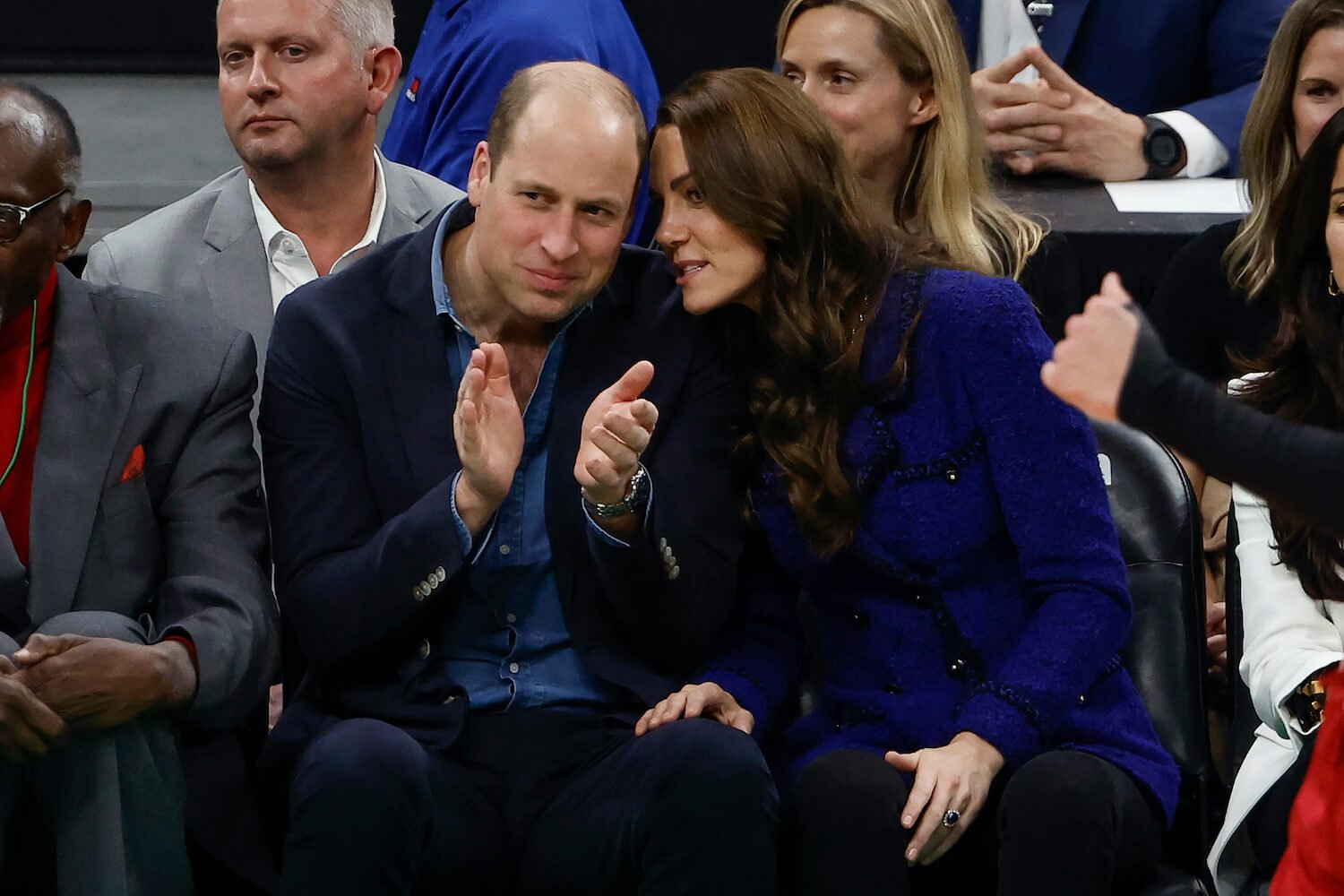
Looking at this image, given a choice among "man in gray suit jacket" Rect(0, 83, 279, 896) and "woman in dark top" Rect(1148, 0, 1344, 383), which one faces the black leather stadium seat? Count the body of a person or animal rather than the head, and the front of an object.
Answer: the woman in dark top

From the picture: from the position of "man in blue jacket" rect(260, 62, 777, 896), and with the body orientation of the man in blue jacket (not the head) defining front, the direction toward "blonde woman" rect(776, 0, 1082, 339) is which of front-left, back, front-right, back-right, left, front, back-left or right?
back-left

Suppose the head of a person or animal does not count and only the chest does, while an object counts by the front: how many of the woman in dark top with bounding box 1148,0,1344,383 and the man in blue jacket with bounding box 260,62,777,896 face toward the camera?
2

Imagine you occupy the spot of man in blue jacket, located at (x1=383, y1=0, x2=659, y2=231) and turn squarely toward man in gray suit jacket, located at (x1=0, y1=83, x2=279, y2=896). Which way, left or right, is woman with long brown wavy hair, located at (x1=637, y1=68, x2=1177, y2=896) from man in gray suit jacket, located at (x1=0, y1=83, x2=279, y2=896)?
left

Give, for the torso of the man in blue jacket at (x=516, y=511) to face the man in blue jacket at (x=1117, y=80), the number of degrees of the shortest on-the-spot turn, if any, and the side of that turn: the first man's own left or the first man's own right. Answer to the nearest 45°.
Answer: approximately 135° to the first man's own left
